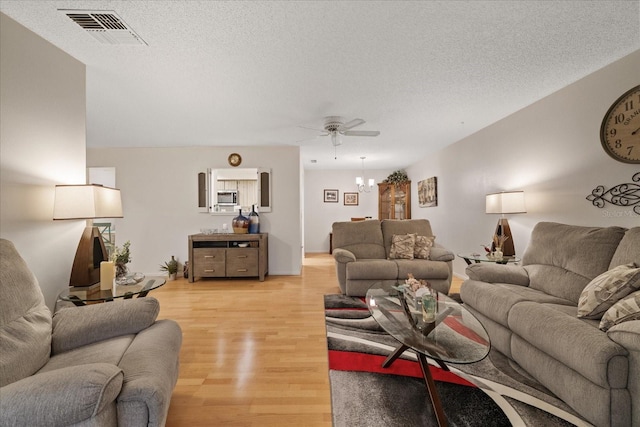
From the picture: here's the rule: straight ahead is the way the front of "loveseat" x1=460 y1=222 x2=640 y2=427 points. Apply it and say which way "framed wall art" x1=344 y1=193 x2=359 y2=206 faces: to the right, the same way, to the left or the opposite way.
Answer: to the left

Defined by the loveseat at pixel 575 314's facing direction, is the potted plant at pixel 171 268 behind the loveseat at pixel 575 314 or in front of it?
in front

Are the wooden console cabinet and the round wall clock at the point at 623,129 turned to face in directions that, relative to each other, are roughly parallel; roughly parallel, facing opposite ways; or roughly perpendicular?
roughly perpendicular

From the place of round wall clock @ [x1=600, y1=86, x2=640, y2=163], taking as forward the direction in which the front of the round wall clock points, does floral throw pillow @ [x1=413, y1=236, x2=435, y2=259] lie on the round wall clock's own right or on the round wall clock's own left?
on the round wall clock's own right

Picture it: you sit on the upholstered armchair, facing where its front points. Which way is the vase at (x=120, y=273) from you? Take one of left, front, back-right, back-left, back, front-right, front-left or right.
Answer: left

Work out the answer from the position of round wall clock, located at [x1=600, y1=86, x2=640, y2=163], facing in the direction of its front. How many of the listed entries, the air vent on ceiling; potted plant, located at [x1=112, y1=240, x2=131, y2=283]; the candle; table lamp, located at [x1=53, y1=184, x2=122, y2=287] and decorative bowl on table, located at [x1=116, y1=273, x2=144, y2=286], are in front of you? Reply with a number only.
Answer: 5

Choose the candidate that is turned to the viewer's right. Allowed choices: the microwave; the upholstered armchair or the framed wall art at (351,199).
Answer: the upholstered armchair

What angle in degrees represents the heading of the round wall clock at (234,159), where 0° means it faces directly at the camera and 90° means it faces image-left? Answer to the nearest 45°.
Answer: approximately 0°

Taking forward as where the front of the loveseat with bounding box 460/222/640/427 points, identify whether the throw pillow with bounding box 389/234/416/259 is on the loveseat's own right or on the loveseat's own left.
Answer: on the loveseat's own right

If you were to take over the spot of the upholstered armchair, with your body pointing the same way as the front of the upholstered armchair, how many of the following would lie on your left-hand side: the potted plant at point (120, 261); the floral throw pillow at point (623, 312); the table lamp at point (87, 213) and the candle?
3

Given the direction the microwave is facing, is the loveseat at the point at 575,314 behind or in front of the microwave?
in front
